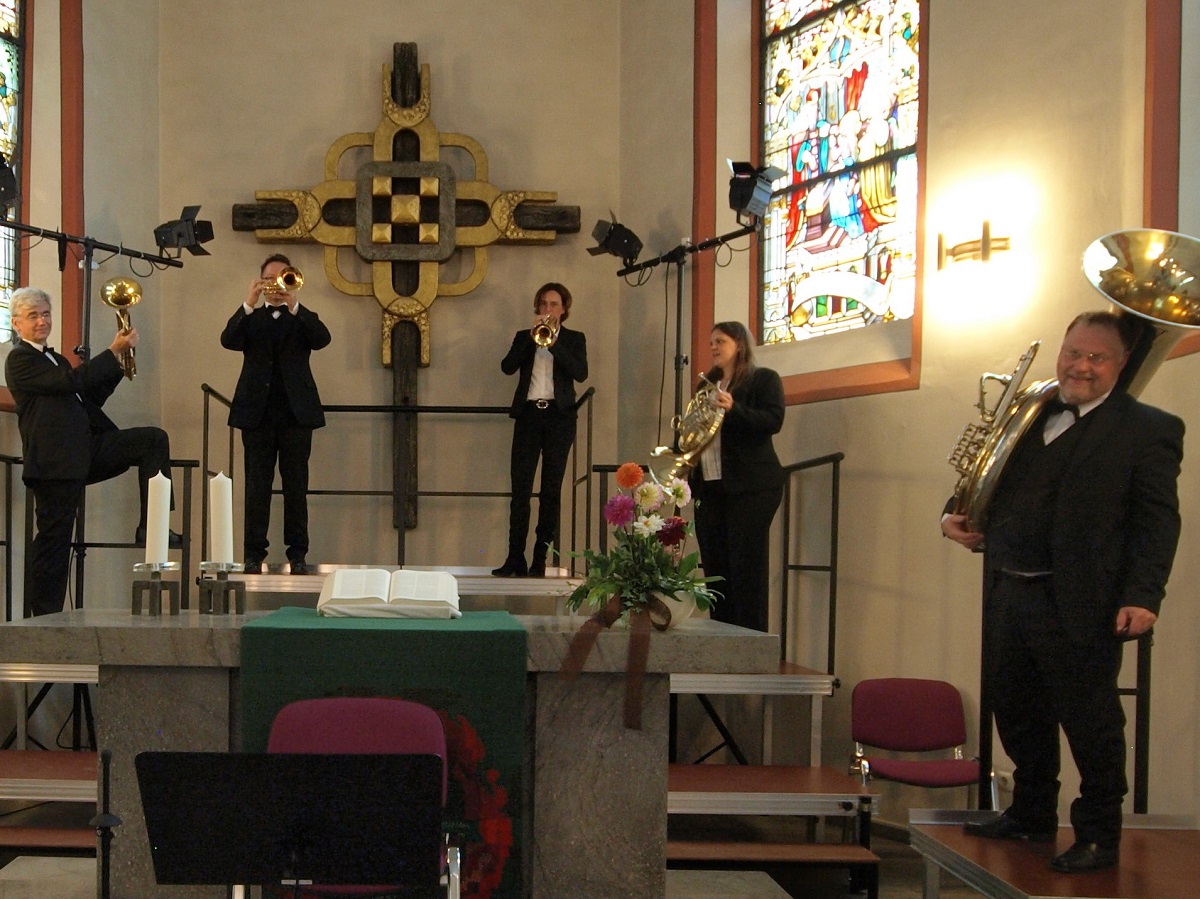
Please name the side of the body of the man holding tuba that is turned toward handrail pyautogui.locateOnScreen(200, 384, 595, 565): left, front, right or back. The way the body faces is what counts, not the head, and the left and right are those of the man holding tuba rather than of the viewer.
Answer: right

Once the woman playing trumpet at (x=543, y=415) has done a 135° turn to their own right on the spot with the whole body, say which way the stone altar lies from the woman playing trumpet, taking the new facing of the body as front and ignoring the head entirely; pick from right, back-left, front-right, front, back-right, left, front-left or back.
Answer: back-left

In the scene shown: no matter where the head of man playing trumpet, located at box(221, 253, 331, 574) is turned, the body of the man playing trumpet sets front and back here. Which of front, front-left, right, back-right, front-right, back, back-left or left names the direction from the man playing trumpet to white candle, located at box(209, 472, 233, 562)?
front

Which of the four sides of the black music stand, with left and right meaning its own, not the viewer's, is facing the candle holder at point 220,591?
front

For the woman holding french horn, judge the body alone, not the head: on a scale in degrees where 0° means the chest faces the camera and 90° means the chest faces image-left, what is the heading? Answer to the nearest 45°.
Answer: approximately 90°

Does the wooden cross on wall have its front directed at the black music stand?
yes

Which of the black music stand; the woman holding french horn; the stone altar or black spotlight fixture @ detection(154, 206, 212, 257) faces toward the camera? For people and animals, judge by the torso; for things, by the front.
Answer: the stone altar

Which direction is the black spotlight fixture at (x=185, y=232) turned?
to the viewer's right

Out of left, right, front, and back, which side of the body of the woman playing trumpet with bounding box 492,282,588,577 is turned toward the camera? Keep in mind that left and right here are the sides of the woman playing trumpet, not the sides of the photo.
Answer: front

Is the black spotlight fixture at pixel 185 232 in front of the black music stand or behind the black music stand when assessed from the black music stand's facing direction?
in front

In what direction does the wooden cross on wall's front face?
toward the camera

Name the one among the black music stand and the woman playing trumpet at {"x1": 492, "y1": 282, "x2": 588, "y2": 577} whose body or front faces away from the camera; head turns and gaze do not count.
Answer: the black music stand

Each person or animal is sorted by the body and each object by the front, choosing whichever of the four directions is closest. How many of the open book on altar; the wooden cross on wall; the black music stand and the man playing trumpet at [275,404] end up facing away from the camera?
1

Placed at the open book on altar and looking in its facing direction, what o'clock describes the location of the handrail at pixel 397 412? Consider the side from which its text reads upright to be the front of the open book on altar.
The handrail is roughly at 6 o'clock from the open book on altar.

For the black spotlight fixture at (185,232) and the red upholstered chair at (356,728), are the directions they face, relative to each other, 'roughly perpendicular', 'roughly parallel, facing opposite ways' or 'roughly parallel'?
roughly perpendicular

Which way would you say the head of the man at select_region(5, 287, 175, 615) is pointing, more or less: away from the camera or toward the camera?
toward the camera
